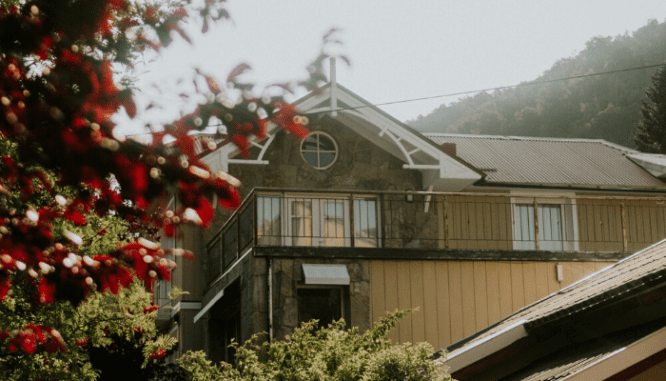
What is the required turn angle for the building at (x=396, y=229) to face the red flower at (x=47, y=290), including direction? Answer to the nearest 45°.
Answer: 0° — it already faces it

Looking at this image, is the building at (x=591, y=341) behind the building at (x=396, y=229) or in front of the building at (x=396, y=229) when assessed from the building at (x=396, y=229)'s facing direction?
in front

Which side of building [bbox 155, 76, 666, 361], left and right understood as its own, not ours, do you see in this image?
front

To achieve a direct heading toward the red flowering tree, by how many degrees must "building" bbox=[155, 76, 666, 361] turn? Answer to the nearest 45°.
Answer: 0° — it already faces it
